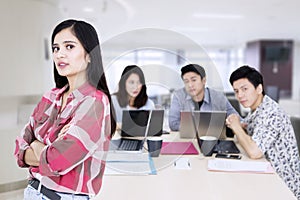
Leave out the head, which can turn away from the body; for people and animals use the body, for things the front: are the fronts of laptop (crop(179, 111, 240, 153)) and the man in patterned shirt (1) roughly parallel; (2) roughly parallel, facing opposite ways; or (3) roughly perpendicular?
roughly perpendicular

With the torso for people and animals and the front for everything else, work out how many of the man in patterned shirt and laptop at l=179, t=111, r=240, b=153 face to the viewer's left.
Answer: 1

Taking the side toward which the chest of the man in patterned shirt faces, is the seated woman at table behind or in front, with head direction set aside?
in front

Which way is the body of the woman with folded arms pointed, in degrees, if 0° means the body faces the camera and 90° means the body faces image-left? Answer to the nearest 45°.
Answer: approximately 45°

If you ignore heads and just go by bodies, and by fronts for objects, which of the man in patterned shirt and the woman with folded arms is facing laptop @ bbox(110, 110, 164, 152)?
the man in patterned shirt

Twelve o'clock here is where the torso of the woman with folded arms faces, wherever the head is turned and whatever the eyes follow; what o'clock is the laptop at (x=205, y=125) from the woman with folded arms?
The laptop is roughly at 6 o'clock from the woman with folded arms.

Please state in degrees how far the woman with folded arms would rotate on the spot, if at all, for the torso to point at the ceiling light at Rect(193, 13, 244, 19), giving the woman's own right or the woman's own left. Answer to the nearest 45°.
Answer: approximately 180°

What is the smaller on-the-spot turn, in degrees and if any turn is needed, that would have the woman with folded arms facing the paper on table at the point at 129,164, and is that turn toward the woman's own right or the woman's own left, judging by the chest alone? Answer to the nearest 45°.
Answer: approximately 180°
